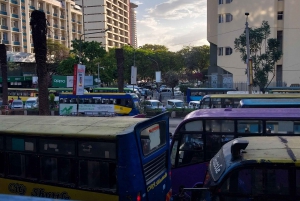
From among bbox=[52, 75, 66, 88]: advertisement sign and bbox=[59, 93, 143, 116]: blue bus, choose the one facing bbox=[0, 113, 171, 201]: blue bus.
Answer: the advertisement sign

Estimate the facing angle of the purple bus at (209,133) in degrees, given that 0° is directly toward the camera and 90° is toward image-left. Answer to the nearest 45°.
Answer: approximately 90°

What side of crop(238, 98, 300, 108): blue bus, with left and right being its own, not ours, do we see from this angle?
left

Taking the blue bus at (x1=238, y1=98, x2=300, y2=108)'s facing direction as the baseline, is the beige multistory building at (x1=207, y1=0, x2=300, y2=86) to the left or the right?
on its right

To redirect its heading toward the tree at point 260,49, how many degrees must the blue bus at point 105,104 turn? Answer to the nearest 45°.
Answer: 0° — it already faces it

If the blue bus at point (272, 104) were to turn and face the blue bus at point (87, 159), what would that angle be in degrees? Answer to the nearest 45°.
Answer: approximately 45° to its left

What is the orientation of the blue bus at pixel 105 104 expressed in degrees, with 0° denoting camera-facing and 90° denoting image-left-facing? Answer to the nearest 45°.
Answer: approximately 270°

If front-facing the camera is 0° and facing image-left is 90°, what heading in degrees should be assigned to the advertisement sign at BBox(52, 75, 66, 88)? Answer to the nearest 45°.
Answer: approximately 0°
